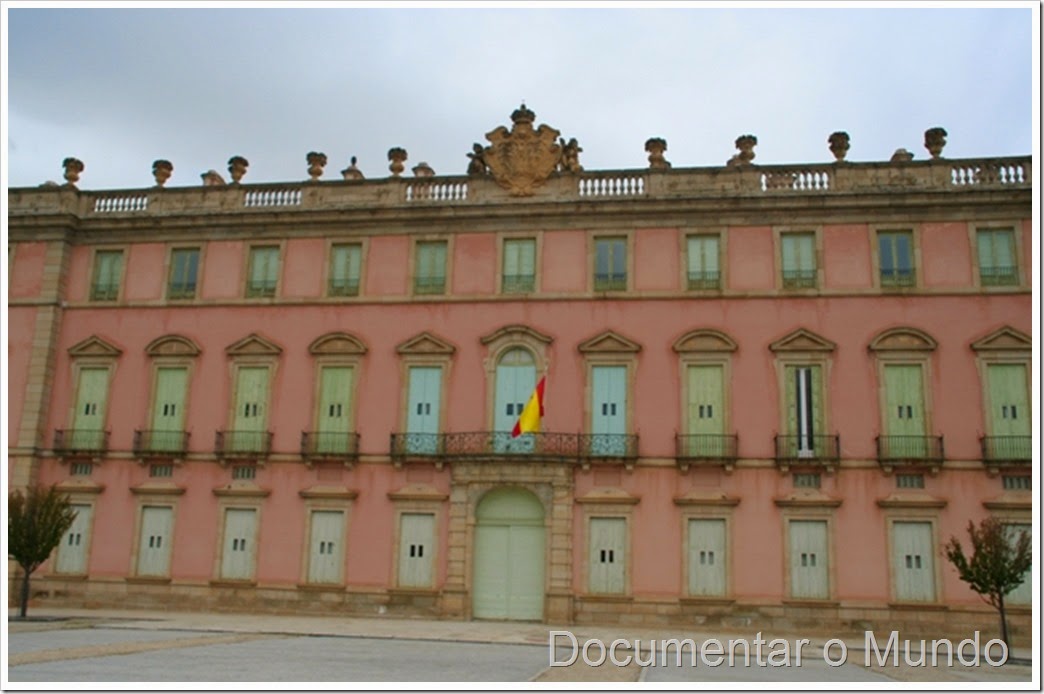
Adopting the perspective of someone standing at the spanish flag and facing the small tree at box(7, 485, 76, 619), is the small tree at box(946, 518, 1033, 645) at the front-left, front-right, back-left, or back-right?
back-left

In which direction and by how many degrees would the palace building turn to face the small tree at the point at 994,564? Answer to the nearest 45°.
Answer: approximately 45° to its left

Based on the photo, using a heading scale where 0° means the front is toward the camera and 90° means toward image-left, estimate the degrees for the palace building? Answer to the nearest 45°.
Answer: approximately 0°

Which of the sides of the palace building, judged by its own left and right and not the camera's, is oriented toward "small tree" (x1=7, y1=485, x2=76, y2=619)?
right
